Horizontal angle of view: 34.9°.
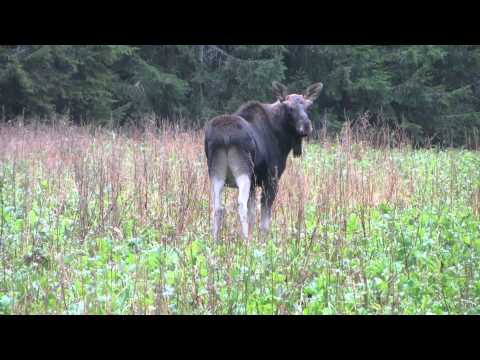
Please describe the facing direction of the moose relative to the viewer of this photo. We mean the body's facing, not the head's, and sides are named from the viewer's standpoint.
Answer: facing away from the viewer and to the right of the viewer
